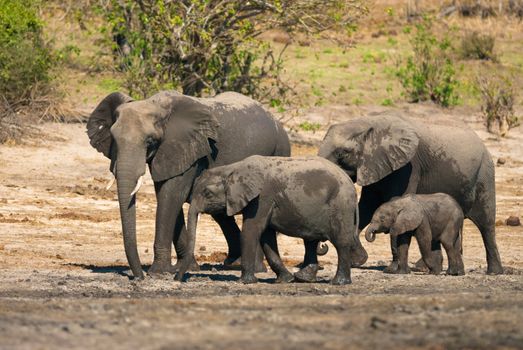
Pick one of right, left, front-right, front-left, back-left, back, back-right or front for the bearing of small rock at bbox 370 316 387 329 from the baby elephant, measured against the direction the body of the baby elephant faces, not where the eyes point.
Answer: left

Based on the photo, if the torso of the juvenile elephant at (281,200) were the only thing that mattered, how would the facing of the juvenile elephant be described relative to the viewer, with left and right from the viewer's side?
facing to the left of the viewer

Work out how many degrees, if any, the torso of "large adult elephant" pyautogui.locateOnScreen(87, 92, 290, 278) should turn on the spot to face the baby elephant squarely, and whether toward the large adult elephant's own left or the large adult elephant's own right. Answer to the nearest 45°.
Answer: approximately 135° to the large adult elephant's own left

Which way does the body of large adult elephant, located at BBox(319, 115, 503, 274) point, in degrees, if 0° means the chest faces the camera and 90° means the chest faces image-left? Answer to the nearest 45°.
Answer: approximately 90°

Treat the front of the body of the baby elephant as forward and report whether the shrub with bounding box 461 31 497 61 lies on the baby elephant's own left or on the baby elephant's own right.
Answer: on the baby elephant's own right

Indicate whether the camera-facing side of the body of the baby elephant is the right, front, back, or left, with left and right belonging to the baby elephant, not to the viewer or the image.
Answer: left

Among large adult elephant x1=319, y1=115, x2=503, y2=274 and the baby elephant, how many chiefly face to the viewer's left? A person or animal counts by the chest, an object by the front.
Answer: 2

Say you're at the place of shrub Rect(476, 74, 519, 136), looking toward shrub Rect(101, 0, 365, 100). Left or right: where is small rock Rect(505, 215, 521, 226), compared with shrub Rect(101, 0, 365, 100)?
left

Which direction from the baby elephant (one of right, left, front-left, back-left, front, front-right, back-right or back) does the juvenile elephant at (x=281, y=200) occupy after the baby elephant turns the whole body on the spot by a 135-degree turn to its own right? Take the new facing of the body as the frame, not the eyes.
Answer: back
